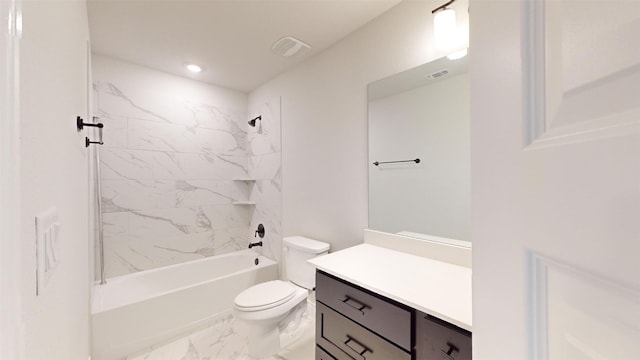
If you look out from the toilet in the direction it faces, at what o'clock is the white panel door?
The white panel door is roughly at 10 o'clock from the toilet.

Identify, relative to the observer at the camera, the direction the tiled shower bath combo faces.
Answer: facing the viewer and to the right of the viewer

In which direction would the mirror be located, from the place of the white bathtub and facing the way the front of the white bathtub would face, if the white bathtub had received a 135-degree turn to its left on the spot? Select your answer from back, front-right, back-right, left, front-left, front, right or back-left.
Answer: back-right

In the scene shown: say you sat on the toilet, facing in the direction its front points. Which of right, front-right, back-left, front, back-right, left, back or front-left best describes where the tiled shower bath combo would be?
right

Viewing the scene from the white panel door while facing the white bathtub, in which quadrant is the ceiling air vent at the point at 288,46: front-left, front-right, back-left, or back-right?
front-right

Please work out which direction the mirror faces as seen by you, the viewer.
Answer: facing the viewer and to the left of the viewer

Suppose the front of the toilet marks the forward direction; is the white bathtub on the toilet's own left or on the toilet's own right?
on the toilet's own right

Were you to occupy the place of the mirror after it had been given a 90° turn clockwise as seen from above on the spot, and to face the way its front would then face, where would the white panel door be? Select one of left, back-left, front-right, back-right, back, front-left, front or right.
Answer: back-left

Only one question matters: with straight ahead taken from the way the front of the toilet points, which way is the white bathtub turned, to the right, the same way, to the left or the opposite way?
to the left

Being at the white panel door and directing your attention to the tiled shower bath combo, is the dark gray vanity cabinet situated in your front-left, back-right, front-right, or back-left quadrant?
front-right

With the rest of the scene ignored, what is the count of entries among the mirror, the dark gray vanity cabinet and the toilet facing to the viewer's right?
0

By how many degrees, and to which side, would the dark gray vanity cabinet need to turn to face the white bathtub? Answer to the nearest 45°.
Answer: approximately 45° to its right

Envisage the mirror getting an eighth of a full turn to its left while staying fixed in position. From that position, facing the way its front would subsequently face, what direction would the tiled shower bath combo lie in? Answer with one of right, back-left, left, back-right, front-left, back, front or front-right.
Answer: right
